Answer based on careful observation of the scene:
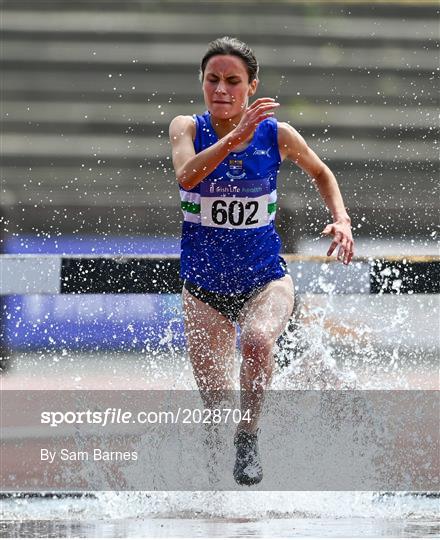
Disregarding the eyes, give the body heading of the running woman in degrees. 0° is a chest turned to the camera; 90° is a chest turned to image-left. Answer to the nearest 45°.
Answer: approximately 0°
